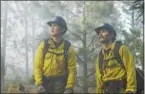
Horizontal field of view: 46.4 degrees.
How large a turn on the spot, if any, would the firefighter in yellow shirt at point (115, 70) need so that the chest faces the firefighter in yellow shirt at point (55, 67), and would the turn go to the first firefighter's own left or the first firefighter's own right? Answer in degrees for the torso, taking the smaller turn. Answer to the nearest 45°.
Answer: approximately 45° to the first firefighter's own right

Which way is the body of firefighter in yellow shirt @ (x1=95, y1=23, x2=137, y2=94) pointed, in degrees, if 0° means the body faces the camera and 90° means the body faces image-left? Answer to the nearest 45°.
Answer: approximately 45°
